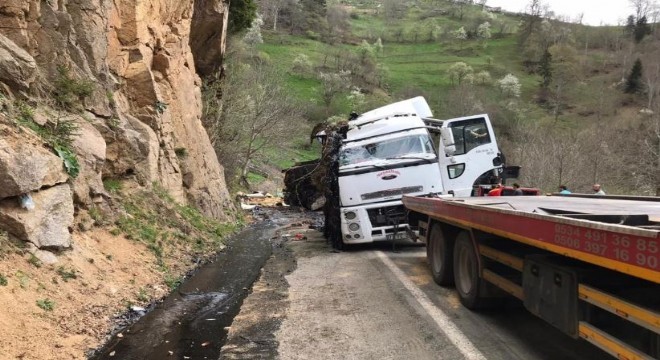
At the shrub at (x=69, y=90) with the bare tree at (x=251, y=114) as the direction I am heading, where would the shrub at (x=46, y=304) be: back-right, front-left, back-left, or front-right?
back-right

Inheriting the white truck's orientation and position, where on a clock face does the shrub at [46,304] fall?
The shrub is roughly at 1 o'clock from the white truck.

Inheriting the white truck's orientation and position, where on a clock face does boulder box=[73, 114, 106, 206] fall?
The boulder is roughly at 2 o'clock from the white truck.

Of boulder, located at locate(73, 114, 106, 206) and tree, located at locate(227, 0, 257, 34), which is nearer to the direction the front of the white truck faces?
the boulder

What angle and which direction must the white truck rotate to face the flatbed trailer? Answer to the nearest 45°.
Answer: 0° — it already faces it

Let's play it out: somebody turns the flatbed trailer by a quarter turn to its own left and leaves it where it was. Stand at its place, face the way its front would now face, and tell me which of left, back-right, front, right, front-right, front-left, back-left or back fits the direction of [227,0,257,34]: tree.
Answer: left

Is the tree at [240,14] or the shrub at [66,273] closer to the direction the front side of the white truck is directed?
the shrub

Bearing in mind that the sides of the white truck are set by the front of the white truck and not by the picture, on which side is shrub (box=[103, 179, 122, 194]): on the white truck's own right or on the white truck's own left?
on the white truck's own right

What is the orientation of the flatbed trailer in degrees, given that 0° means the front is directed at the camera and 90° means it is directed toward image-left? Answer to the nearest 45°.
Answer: approximately 315°

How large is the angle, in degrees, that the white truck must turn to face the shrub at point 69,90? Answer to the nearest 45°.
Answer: approximately 45° to its right
